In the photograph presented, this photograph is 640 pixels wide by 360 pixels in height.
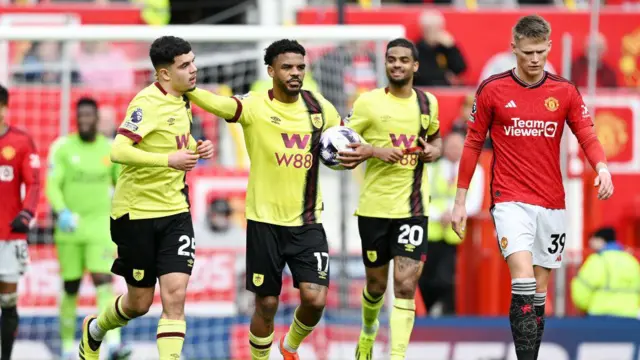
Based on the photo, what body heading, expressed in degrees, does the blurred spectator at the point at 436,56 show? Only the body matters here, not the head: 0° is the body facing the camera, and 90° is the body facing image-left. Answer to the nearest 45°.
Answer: approximately 0°

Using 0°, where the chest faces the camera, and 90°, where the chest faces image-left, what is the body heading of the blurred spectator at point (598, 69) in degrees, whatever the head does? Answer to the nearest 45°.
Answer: approximately 0°

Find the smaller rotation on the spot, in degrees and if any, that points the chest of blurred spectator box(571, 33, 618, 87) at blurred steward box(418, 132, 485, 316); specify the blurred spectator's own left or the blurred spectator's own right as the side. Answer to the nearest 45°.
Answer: approximately 45° to the blurred spectator's own right

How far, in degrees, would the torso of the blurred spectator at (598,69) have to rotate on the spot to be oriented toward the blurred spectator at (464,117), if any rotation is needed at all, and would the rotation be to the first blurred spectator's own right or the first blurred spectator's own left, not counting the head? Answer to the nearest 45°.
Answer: approximately 45° to the first blurred spectator's own right

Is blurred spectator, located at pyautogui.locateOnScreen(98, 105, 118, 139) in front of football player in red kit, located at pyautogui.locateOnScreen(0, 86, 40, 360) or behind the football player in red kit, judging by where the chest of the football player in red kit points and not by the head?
behind

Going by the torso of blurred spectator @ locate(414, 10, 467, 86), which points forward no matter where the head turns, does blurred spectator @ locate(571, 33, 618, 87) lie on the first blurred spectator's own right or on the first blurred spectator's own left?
on the first blurred spectator's own left

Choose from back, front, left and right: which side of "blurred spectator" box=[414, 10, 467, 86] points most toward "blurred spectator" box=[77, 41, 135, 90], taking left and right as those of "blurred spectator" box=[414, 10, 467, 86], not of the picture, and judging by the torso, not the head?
right
